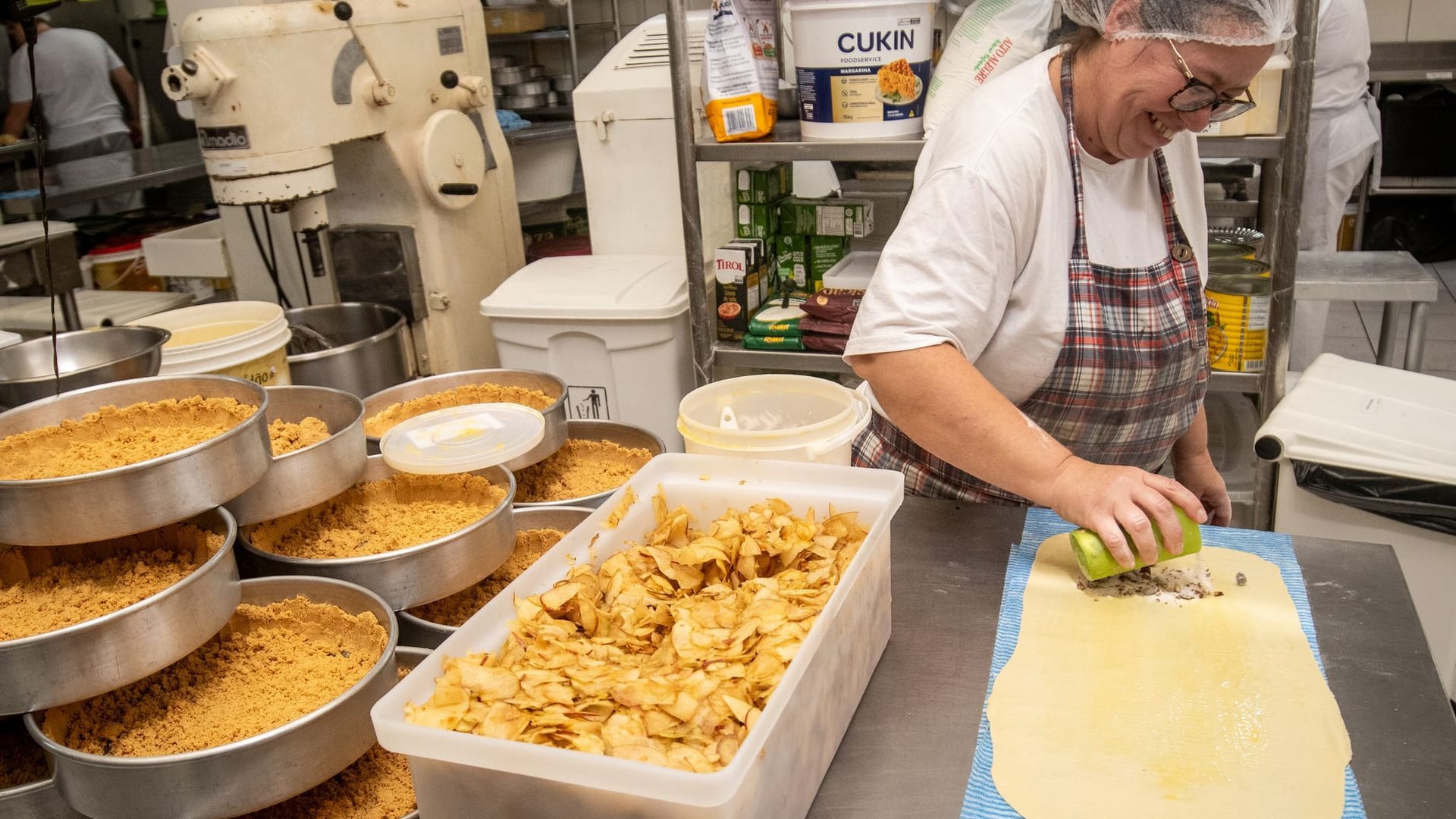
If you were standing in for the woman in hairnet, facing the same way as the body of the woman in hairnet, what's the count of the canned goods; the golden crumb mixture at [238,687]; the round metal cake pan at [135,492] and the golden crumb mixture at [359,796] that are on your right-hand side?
3

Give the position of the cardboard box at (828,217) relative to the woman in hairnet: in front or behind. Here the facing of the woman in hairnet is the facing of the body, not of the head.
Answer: behind

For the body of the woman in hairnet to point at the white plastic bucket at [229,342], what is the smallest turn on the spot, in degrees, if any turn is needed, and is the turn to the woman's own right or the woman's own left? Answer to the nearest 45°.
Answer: approximately 135° to the woman's own right

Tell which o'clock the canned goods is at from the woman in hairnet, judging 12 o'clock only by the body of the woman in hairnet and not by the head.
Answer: The canned goods is roughly at 8 o'clock from the woman in hairnet.

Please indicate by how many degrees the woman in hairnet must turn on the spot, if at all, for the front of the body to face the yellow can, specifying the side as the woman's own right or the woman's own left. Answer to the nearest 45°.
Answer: approximately 135° to the woman's own left
